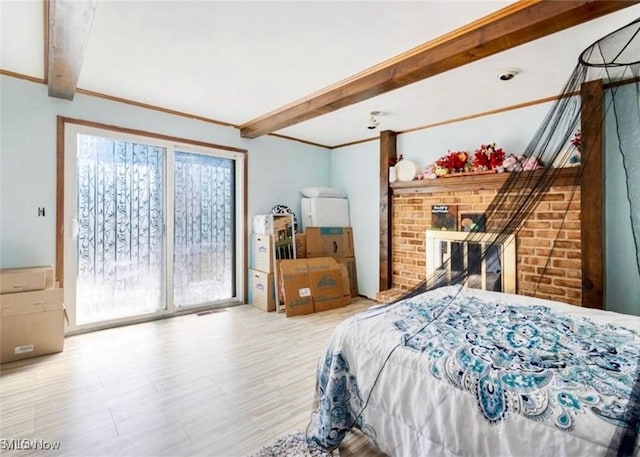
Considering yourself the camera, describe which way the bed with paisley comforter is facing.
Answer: facing away from the viewer and to the left of the viewer

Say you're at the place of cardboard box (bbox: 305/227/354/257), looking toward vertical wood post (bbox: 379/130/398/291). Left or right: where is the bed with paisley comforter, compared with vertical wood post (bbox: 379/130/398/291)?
right

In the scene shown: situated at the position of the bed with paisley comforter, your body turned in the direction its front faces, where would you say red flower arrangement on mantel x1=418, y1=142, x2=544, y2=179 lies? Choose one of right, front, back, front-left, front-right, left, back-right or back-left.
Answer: front-right

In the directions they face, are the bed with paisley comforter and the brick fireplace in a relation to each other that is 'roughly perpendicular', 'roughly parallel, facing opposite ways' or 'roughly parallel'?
roughly perpendicular

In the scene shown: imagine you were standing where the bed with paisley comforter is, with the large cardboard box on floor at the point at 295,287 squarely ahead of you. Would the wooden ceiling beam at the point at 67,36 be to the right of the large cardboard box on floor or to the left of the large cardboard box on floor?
left

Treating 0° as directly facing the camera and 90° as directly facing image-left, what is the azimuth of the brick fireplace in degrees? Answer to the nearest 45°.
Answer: approximately 45°

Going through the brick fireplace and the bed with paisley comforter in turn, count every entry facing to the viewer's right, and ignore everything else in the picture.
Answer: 0

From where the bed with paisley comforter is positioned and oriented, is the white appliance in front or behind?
in front
